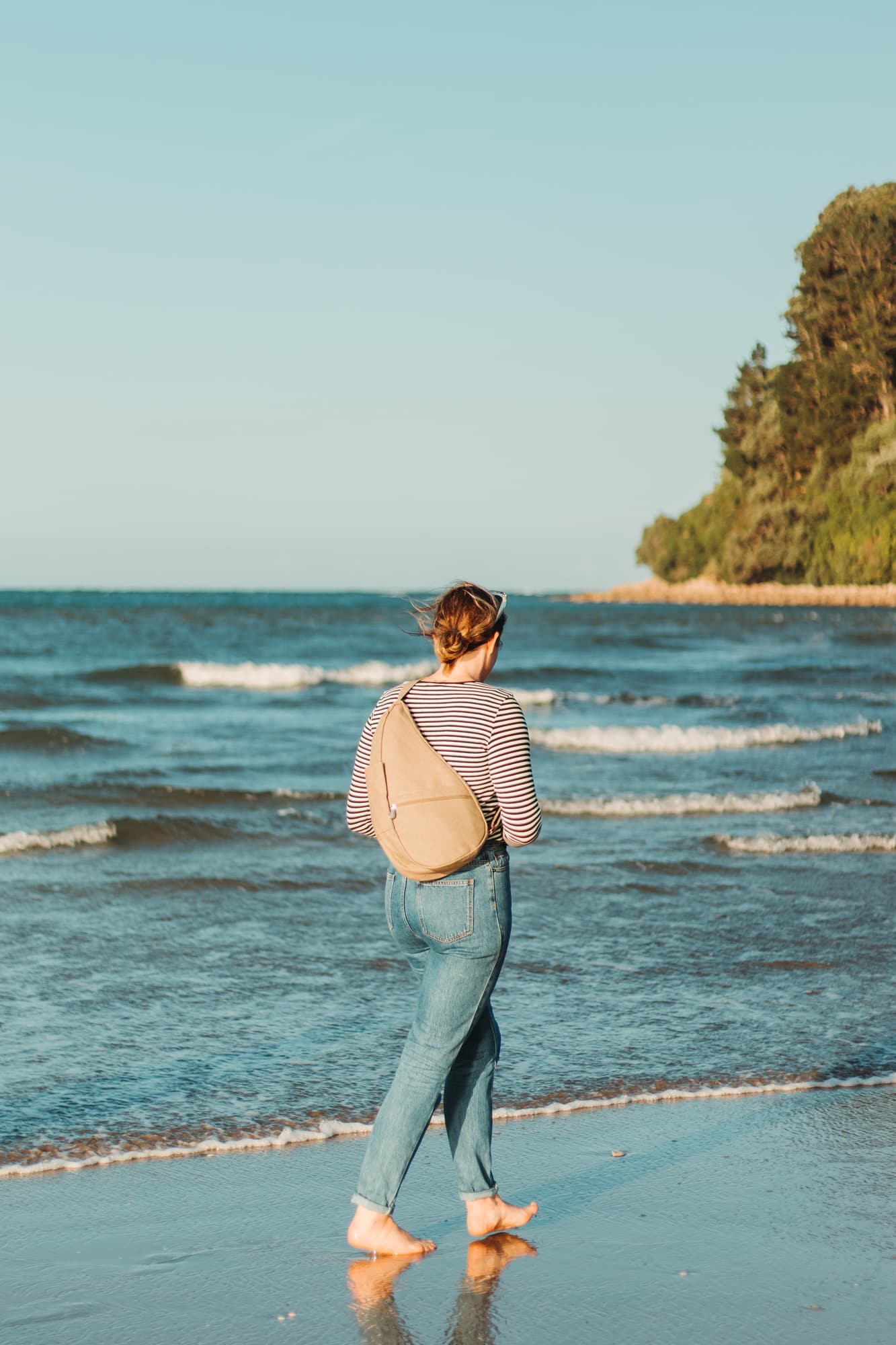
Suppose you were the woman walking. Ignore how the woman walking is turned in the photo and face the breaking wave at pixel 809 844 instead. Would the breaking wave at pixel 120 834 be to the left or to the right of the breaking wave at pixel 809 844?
left

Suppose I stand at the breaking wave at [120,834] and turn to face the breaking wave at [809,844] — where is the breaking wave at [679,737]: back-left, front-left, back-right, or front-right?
front-left

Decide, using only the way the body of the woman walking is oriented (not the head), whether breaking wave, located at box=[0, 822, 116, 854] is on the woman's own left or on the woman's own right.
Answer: on the woman's own left

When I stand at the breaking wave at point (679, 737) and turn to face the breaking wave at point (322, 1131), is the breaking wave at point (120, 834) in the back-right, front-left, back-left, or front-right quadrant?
front-right

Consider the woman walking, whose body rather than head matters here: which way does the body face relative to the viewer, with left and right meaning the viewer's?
facing away from the viewer and to the right of the viewer

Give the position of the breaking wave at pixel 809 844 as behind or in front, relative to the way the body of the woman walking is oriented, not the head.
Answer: in front

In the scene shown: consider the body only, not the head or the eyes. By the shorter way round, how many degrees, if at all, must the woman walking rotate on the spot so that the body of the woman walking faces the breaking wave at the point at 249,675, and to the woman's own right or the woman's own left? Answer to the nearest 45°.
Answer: approximately 45° to the woman's own left

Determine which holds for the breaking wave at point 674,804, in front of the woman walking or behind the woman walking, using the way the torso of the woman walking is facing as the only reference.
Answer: in front

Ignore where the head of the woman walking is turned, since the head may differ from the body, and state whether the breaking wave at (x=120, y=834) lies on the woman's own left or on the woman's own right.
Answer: on the woman's own left

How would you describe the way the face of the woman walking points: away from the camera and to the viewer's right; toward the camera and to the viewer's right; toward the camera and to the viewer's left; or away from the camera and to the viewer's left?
away from the camera and to the viewer's right
